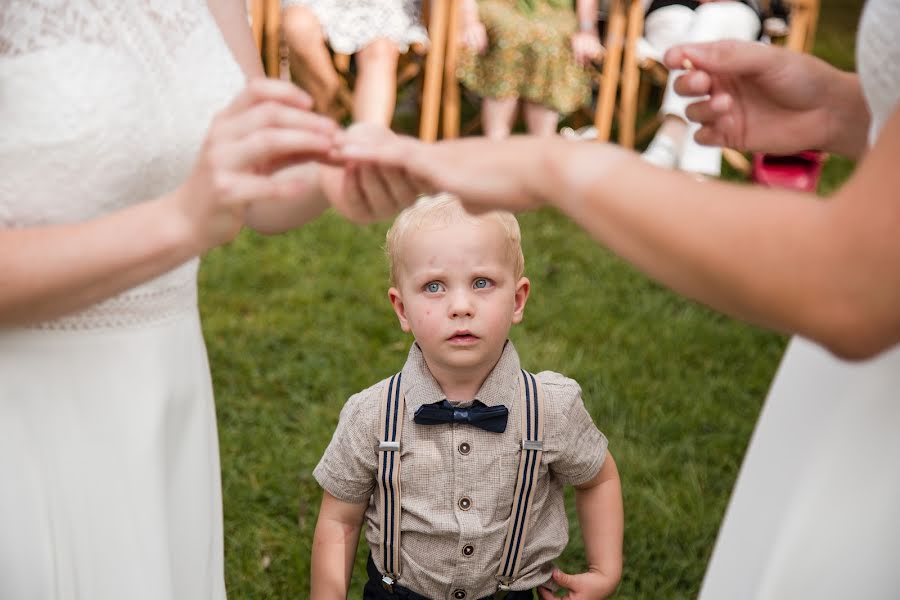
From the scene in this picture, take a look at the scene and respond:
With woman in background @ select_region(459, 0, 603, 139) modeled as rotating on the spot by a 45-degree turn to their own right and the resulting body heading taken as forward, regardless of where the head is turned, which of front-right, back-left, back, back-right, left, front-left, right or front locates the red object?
back-left

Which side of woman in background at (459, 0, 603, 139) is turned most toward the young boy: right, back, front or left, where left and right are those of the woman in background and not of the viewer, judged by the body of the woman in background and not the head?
front

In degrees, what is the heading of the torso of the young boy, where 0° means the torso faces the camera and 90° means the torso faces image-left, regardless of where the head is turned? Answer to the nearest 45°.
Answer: approximately 0°

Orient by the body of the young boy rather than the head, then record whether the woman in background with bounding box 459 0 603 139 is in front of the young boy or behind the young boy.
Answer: behind
